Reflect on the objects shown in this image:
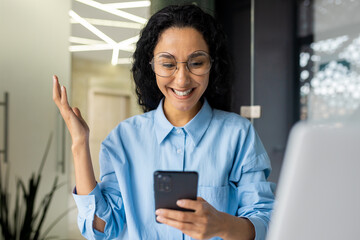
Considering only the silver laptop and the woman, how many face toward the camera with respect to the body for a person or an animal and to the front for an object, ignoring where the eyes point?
1

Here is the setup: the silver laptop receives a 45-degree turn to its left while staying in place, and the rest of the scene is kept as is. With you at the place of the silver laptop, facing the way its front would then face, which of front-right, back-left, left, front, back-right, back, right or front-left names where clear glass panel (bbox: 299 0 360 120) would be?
front-right

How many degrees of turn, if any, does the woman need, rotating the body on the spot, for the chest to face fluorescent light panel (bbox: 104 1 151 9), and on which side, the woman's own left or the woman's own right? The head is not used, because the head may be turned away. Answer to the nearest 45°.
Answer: approximately 180°

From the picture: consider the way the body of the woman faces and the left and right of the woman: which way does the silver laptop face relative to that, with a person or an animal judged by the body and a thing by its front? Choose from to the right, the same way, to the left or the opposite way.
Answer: the opposite way

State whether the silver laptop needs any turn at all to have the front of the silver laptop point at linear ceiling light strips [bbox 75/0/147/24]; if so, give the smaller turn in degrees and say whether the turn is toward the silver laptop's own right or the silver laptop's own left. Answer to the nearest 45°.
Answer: approximately 45° to the silver laptop's own left

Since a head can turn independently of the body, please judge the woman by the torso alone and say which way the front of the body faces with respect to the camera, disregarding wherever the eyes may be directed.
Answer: toward the camera

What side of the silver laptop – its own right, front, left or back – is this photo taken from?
back

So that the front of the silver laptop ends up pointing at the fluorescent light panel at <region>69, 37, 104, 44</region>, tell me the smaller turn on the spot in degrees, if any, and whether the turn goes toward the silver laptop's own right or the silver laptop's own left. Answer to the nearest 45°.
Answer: approximately 45° to the silver laptop's own left

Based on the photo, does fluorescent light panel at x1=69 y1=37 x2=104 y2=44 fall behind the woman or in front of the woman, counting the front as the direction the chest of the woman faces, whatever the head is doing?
behind
